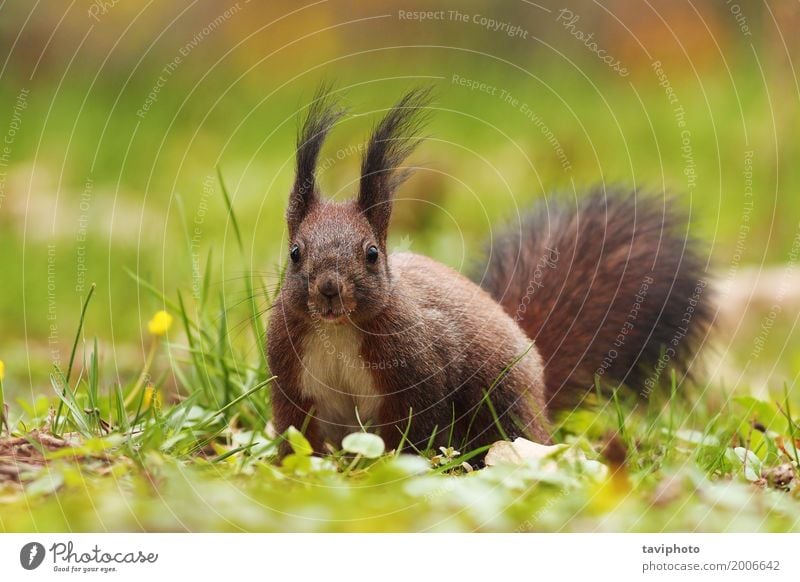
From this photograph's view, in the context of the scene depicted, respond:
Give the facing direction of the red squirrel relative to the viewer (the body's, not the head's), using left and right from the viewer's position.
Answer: facing the viewer and to the left of the viewer
